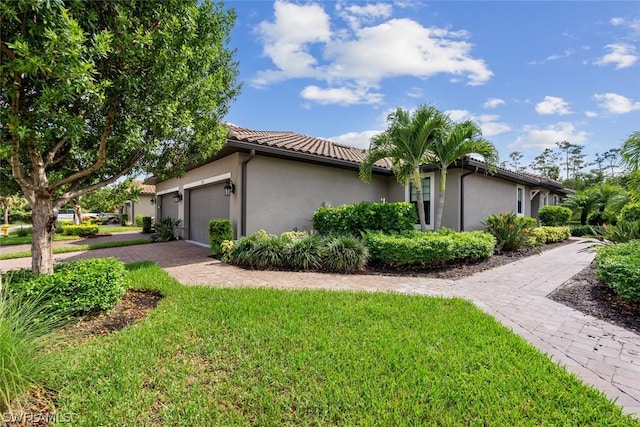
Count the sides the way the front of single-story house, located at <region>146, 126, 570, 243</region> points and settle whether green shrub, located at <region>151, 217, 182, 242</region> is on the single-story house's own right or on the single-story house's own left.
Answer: on the single-story house's own right

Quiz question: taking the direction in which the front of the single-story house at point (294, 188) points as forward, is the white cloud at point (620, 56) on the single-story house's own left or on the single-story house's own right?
on the single-story house's own left
